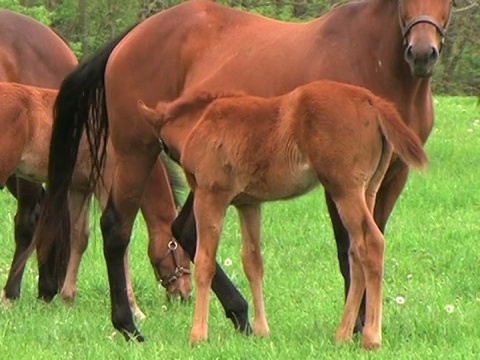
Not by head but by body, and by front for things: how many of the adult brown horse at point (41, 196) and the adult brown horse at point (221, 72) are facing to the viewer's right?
2

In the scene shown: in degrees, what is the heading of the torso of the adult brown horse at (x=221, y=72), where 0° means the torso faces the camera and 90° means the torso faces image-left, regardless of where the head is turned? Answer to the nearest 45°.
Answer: approximately 270°

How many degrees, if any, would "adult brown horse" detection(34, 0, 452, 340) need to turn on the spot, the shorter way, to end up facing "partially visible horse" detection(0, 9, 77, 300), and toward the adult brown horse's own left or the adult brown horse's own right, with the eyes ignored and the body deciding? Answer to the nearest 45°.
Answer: approximately 135° to the adult brown horse's own left

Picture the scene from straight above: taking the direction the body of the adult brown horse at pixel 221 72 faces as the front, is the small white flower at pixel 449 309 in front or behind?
in front

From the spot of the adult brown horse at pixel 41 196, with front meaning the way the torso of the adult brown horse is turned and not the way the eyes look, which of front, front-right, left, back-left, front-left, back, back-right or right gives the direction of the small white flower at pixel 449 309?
front-right

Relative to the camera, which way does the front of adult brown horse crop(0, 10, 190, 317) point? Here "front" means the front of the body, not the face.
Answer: to the viewer's right
